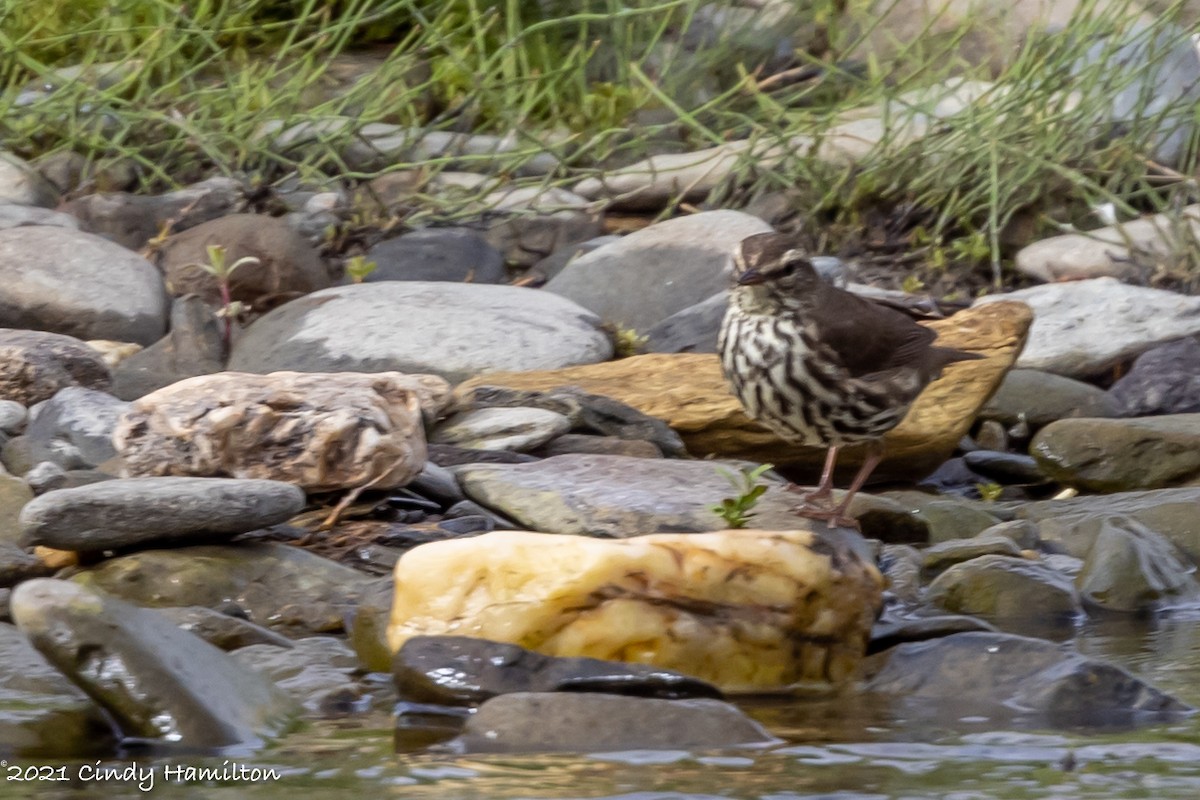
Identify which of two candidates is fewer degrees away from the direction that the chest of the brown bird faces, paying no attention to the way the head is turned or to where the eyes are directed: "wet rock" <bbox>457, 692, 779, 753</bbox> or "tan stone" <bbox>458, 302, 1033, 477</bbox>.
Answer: the wet rock

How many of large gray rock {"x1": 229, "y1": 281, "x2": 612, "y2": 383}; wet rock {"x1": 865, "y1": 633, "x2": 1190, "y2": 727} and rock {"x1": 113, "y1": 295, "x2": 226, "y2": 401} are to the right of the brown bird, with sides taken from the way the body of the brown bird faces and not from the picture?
2

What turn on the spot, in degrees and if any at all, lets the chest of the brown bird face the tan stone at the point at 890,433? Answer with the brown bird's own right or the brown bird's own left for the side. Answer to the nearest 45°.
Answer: approximately 135° to the brown bird's own right

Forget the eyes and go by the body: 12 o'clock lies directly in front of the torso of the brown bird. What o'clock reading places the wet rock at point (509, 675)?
The wet rock is roughly at 11 o'clock from the brown bird.

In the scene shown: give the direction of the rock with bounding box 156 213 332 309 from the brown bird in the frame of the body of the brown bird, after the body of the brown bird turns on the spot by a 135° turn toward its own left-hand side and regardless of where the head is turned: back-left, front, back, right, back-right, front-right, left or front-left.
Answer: back-left

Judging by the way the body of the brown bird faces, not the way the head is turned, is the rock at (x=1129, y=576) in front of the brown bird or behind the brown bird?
behind

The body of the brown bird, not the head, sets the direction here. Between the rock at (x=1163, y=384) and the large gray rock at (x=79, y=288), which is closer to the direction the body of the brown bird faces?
the large gray rock

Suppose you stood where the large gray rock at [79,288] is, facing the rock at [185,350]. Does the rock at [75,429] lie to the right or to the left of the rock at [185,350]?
right

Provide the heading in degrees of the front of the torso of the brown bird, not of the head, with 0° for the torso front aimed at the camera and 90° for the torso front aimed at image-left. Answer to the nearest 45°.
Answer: approximately 45°

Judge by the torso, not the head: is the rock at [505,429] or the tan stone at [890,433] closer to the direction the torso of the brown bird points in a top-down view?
the rock

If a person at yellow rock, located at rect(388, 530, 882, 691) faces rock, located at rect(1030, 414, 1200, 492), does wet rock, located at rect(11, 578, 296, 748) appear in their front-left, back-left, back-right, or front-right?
back-left

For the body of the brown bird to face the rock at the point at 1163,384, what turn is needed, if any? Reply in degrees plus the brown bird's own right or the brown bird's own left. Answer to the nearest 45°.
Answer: approximately 180°

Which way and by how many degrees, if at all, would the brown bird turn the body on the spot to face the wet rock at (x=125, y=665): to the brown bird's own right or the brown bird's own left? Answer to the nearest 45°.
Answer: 0° — it already faces it
